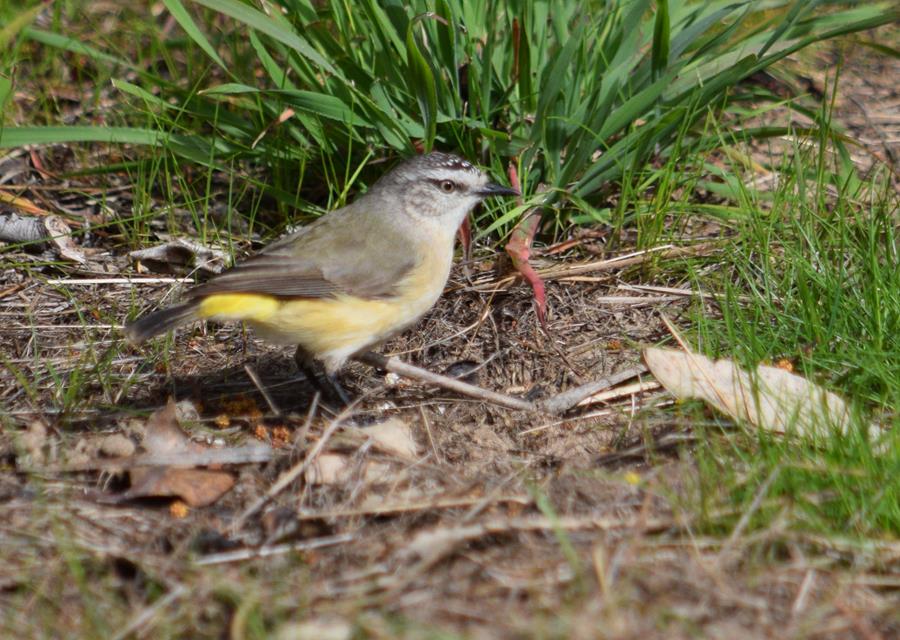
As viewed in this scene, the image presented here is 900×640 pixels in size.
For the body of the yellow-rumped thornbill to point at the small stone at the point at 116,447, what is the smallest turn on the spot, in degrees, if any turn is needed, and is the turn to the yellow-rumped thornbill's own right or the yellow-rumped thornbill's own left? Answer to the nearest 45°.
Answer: approximately 135° to the yellow-rumped thornbill's own right

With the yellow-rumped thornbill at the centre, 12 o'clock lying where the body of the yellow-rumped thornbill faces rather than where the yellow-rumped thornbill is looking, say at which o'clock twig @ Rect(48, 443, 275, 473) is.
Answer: The twig is roughly at 4 o'clock from the yellow-rumped thornbill.

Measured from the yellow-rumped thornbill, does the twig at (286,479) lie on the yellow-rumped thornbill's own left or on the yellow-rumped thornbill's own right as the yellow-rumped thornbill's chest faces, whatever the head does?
on the yellow-rumped thornbill's own right

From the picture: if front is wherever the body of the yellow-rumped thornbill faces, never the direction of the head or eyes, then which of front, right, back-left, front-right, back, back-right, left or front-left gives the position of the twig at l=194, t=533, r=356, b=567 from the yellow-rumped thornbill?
right

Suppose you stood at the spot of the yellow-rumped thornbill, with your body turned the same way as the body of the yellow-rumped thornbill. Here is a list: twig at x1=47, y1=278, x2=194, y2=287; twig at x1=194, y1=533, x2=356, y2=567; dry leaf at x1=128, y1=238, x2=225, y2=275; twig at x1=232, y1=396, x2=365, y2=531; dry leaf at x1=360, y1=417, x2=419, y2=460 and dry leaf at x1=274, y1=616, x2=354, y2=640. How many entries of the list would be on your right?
4

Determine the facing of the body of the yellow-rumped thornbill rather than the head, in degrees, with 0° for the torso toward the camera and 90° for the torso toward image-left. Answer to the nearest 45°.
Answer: approximately 270°

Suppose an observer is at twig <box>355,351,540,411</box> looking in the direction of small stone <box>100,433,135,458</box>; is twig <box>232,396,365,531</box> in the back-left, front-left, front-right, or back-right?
front-left

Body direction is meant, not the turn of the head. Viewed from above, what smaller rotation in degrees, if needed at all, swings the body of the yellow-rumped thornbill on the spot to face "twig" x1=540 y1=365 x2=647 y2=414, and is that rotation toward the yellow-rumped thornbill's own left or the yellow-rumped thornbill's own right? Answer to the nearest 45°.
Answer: approximately 45° to the yellow-rumped thornbill's own right

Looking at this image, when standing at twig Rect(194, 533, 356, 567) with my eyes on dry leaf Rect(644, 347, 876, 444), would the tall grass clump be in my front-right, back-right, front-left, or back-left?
front-left

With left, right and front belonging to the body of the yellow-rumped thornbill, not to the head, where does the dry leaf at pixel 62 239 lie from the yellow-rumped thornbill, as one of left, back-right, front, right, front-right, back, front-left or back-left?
back-left

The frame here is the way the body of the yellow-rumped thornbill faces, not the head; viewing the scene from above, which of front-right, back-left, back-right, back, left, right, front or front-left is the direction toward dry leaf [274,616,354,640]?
right

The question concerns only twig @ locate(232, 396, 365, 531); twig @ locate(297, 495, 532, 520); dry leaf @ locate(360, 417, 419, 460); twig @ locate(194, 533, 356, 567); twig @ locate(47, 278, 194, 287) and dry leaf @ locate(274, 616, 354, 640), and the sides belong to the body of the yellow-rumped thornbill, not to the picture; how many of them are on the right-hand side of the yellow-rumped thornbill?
5

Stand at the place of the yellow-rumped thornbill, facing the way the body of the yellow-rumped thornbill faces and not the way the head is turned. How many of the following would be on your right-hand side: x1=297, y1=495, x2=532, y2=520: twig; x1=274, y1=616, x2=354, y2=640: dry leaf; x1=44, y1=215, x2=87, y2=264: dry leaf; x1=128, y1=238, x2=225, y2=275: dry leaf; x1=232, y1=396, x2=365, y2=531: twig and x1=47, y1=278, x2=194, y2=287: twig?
3

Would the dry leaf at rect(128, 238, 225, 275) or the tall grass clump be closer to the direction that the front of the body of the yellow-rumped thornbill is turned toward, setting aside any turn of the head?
the tall grass clump

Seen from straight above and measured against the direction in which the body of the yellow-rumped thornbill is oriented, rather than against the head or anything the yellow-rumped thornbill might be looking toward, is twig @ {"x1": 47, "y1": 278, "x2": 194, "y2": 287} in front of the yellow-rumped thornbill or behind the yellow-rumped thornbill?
behind

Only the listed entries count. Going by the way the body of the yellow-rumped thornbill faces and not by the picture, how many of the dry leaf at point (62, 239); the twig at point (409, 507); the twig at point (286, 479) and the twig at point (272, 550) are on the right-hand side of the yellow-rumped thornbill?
3
